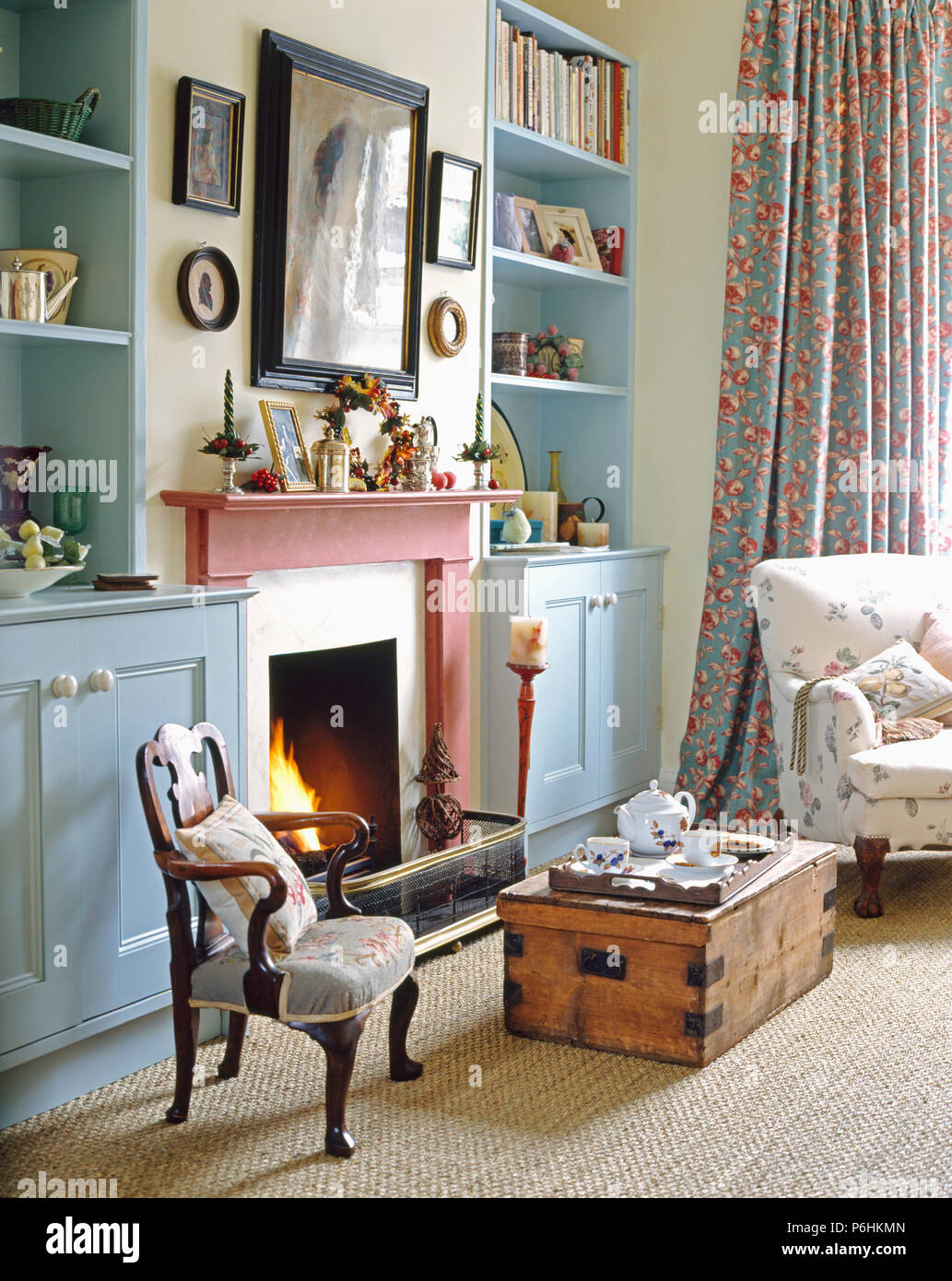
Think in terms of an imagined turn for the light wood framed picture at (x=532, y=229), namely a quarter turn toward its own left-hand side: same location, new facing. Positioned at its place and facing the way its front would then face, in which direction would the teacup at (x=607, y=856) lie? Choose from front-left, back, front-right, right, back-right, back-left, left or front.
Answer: back-right

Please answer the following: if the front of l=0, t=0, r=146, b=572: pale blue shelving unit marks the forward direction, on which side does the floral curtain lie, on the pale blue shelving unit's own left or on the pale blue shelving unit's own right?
on the pale blue shelving unit's own left

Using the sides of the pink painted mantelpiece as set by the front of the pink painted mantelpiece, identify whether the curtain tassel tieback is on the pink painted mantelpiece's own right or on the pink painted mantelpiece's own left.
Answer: on the pink painted mantelpiece's own left

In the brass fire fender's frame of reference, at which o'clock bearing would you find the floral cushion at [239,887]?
The floral cushion is roughly at 2 o'clock from the brass fire fender.

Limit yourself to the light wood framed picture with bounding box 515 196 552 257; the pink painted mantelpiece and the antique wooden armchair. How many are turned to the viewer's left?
0

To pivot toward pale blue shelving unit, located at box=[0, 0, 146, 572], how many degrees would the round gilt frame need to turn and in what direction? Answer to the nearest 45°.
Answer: approximately 90° to its right

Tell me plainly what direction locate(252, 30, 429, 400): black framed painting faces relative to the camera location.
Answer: facing the viewer and to the right of the viewer

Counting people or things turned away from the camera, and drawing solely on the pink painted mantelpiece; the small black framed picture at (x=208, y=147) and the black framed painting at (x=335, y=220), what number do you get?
0

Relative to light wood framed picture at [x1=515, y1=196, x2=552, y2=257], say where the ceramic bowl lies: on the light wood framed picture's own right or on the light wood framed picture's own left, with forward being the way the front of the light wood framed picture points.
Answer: on the light wood framed picture's own right

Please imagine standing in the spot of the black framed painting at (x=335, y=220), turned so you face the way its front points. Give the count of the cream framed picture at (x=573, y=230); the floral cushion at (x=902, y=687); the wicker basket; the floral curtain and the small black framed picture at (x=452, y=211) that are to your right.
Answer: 1

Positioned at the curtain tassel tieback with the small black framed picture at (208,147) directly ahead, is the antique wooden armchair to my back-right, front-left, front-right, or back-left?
front-left

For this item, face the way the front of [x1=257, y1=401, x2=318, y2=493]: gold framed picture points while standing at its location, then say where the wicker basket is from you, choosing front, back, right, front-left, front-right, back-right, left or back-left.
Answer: right

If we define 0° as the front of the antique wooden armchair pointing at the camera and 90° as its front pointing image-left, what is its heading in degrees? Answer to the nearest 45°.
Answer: approximately 315°
